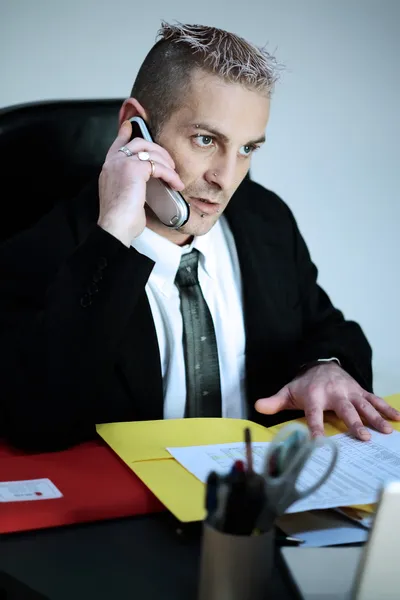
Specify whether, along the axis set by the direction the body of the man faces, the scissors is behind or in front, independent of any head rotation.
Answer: in front

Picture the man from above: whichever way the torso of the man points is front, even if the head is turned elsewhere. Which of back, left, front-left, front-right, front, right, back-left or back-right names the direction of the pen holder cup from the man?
front-right

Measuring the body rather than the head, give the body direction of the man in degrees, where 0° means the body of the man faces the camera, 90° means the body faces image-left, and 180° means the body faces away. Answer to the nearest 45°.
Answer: approximately 315°

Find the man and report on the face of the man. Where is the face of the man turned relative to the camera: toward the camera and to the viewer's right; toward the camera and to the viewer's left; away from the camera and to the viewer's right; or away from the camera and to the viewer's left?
toward the camera and to the viewer's right
